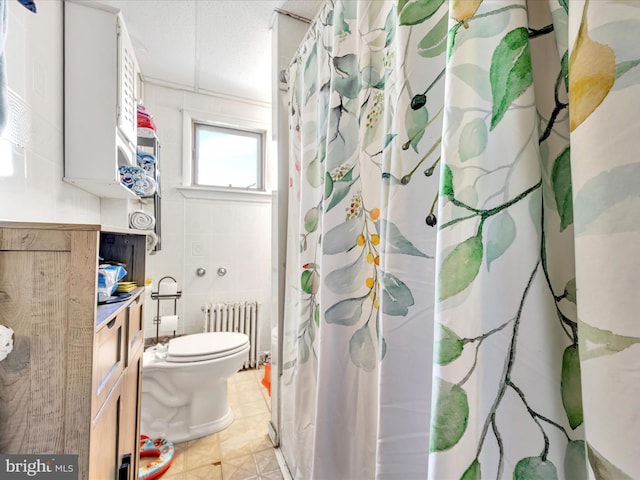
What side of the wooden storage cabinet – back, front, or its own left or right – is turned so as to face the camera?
right

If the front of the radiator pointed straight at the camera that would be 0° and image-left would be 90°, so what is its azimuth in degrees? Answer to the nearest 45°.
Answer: approximately 0°

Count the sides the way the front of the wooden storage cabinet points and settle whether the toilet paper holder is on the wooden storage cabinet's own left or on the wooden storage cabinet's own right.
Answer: on the wooden storage cabinet's own left

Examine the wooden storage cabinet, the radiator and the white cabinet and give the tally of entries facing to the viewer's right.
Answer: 2

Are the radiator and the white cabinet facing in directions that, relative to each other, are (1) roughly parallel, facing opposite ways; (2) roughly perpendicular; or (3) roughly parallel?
roughly perpendicular

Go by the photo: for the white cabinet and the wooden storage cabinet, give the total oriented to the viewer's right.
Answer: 2

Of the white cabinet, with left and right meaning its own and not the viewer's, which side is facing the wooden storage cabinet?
right

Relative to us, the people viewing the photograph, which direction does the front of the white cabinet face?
facing to the right of the viewer

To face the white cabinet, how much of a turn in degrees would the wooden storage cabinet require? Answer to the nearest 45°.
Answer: approximately 90° to its left

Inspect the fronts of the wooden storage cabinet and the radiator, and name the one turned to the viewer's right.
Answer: the wooden storage cabinet

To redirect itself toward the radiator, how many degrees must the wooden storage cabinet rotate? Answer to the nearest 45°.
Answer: approximately 45° to its left

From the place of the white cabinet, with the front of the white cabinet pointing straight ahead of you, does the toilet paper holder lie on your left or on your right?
on your left
